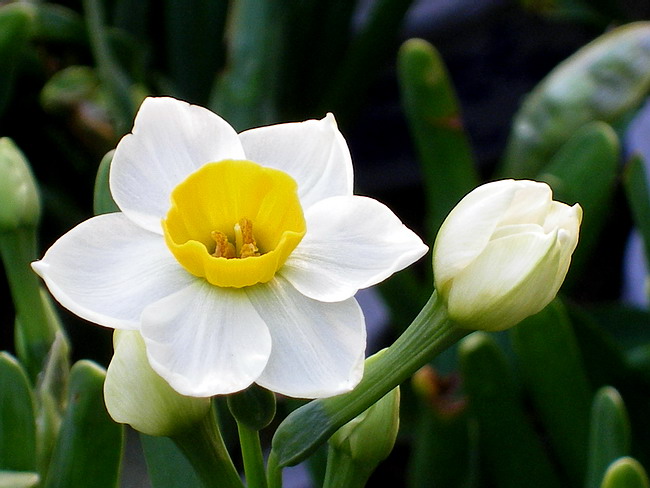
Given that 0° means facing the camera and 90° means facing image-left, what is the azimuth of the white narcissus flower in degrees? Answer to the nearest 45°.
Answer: approximately 0°

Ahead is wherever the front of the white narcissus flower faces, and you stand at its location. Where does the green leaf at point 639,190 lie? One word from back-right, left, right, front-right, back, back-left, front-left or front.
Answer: back-left
